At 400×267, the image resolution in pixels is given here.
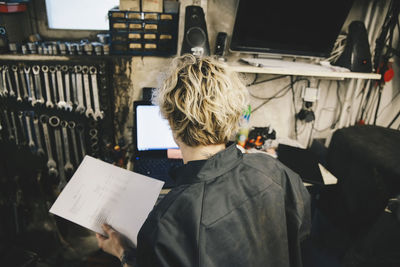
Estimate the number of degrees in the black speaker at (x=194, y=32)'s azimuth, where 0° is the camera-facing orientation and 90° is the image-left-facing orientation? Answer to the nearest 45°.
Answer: approximately 0°

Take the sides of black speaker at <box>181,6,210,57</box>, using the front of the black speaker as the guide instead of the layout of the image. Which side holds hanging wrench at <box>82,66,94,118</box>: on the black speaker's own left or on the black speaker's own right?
on the black speaker's own right

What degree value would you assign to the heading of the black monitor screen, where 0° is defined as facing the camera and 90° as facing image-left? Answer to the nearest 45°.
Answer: approximately 0°

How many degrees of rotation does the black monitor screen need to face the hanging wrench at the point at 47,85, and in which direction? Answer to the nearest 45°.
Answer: approximately 45° to its right

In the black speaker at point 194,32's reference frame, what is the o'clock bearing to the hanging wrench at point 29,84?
The hanging wrench is roughly at 3 o'clock from the black speaker.

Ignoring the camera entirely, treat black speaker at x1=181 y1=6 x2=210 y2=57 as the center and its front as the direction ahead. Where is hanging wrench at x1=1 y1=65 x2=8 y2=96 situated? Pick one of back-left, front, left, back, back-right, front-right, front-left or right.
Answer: right

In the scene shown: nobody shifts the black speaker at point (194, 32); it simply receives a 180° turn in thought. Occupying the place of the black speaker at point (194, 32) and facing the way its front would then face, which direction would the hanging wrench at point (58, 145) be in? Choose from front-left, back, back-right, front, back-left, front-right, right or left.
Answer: left

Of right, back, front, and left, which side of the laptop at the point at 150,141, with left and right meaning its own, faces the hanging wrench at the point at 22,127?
right

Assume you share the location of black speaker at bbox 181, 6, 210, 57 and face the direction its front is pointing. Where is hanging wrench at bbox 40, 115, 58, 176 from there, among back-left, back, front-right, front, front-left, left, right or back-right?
right

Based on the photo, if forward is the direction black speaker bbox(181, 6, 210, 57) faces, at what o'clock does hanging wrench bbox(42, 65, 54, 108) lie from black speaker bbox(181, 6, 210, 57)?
The hanging wrench is roughly at 3 o'clock from the black speaker.
